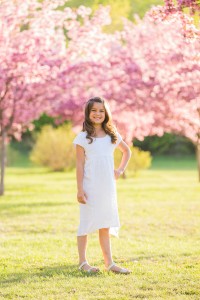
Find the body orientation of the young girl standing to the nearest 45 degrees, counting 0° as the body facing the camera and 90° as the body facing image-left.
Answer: approximately 315°

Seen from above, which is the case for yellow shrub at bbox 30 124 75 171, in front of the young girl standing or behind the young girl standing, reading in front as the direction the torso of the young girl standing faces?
behind

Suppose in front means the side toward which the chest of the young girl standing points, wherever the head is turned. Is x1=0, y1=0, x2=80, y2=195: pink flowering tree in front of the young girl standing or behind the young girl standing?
behind

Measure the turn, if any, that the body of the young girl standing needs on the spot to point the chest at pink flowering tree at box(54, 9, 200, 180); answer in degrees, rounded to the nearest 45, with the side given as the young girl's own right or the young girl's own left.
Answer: approximately 135° to the young girl's own left
